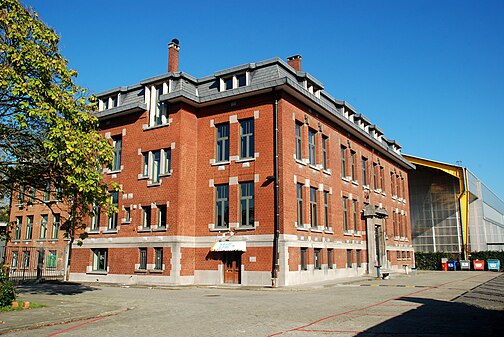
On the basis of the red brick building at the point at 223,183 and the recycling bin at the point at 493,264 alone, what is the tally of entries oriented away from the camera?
0

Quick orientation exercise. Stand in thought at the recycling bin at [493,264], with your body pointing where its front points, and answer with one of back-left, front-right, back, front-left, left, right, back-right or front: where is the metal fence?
front-right

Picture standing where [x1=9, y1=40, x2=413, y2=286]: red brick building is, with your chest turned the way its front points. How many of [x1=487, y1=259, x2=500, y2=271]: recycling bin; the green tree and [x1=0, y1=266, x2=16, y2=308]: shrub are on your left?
1

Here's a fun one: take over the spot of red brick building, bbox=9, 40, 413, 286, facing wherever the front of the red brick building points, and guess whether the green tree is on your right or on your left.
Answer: on your right

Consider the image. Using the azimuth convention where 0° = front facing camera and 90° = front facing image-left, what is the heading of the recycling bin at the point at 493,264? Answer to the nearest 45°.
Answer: approximately 0°

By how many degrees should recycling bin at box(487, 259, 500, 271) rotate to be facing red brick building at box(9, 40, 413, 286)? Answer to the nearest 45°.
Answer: approximately 45° to its right

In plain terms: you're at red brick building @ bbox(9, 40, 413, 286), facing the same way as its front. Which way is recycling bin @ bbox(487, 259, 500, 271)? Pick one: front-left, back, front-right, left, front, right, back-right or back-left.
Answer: left

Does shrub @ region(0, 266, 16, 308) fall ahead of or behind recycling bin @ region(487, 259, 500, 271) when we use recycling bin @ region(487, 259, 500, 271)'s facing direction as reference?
ahead

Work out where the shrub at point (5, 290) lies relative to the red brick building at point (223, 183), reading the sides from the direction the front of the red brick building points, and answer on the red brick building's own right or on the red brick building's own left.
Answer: on the red brick building's own right
